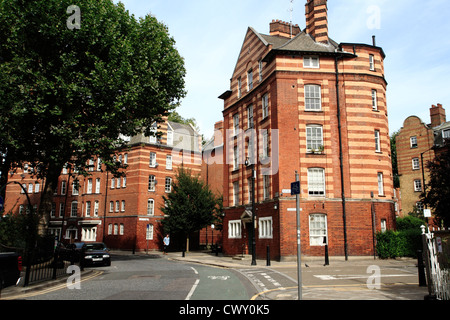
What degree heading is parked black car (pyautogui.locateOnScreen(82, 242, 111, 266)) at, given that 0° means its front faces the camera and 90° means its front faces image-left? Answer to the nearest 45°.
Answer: approximately 0°

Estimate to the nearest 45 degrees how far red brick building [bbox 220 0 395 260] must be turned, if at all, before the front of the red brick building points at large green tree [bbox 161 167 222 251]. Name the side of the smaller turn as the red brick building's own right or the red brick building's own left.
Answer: approximately 90° to the red brick building's own right

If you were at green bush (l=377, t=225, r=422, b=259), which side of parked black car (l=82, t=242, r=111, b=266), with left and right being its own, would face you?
left

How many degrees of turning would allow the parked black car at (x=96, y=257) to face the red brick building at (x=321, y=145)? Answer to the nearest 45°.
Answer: approximately 90° to its left

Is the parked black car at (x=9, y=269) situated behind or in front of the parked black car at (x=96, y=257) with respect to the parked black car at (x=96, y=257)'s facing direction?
in front

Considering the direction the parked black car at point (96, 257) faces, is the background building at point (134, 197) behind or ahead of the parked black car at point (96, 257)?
behind

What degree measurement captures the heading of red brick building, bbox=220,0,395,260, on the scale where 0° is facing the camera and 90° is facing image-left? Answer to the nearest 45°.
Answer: approximately 45°

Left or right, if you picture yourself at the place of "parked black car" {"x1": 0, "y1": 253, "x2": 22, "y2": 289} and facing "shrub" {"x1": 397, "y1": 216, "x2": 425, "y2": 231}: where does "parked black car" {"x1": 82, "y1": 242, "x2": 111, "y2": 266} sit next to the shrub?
left

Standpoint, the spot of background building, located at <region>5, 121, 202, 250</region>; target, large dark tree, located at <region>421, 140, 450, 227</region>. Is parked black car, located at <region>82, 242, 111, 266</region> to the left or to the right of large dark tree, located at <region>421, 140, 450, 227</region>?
right

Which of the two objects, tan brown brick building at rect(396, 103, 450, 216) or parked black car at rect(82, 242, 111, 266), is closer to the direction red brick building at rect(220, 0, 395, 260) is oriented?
the parked black car

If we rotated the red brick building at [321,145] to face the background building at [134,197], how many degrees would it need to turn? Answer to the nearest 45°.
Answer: approximately 90° to its right
